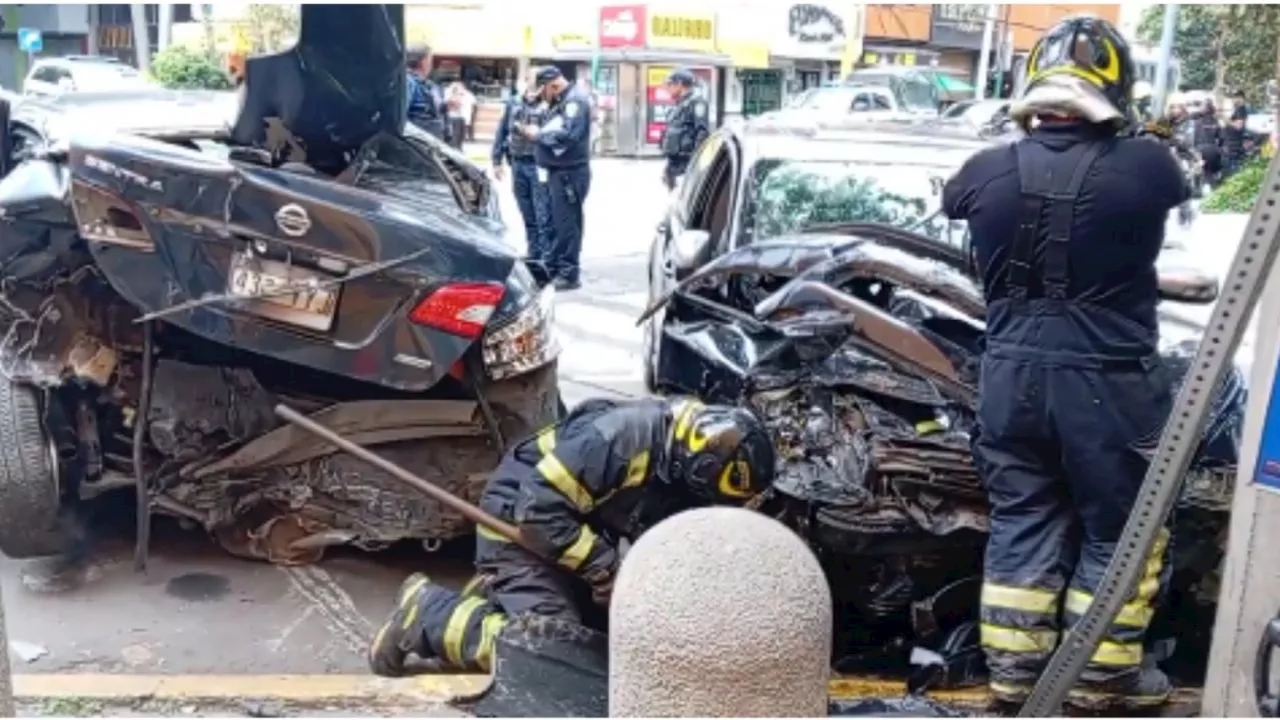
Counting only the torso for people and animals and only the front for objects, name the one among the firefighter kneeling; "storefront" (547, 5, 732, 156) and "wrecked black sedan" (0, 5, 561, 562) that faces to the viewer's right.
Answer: the firefighter kneeling

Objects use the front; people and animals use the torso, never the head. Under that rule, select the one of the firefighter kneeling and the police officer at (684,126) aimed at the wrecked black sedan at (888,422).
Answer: the firefighter kneeling

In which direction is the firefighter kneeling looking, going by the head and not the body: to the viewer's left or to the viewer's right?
to the viewer's right

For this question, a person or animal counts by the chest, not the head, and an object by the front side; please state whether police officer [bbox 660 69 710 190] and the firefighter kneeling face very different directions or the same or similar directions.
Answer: very different directions

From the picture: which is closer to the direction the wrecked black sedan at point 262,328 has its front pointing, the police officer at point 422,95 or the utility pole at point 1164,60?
the police officer

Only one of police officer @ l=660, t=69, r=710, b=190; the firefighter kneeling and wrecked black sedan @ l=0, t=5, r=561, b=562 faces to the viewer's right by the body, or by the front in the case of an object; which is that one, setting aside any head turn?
the firefighter kneeling

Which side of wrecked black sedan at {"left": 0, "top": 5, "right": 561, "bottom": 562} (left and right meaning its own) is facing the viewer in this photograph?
back

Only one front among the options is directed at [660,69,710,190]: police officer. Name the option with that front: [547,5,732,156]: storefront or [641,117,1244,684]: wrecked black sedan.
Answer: the storefront

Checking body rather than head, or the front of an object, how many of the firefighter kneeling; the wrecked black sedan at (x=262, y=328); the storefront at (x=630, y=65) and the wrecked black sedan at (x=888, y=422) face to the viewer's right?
1

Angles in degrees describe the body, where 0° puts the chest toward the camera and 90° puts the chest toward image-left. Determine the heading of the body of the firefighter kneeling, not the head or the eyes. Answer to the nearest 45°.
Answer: approximately 270°

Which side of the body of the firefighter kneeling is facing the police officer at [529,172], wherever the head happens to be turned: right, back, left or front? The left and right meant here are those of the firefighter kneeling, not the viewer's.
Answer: left

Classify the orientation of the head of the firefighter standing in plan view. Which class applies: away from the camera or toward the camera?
away from the camera

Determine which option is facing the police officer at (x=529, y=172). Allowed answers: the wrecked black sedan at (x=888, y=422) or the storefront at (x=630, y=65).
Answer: the storefront

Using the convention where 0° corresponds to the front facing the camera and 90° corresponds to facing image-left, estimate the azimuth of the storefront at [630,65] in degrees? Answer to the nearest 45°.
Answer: approximately 0°

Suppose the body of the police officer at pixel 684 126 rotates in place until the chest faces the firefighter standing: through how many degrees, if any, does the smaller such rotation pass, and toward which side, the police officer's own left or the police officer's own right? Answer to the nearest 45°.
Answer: approximately 90° to the police officer's own left

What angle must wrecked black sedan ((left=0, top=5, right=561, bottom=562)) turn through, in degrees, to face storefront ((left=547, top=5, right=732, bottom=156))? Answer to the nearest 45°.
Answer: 0° — it already faces it
